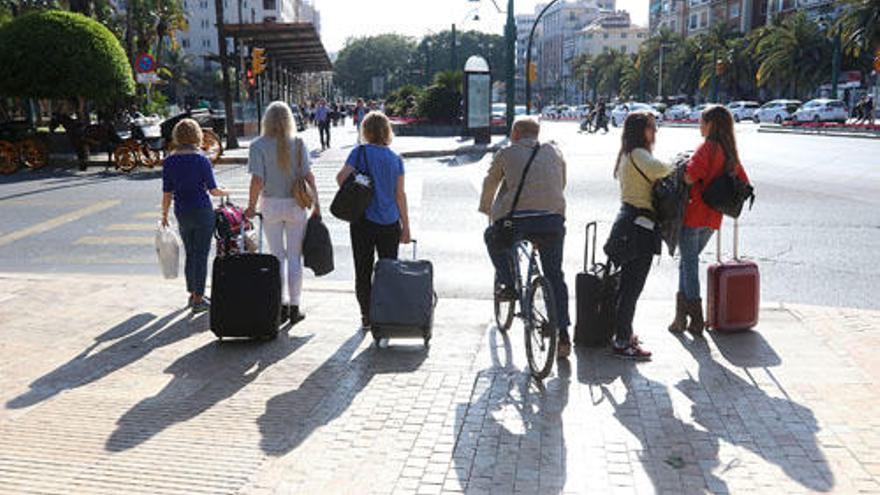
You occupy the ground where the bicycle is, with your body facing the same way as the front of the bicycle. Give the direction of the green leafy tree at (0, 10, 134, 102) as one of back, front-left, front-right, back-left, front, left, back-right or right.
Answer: front-left

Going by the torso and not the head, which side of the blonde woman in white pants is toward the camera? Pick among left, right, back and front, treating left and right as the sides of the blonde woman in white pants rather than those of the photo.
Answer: back

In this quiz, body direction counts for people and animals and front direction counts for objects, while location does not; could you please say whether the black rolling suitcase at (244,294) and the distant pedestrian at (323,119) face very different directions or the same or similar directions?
very different directions

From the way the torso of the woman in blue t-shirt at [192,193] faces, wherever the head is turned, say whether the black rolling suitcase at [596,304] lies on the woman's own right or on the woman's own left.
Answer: on the woman's own right

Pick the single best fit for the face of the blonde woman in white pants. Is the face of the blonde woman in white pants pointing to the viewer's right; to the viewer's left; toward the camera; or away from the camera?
away from the camera

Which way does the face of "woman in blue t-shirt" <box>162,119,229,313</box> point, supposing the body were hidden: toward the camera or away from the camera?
away from the camera

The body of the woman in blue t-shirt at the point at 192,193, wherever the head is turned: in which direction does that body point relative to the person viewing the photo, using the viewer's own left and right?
facing away from the viewer

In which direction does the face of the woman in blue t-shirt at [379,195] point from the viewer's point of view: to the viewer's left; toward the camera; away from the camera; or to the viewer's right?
away from the camera

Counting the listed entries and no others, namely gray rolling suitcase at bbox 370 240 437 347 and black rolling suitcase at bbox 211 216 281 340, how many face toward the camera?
2
